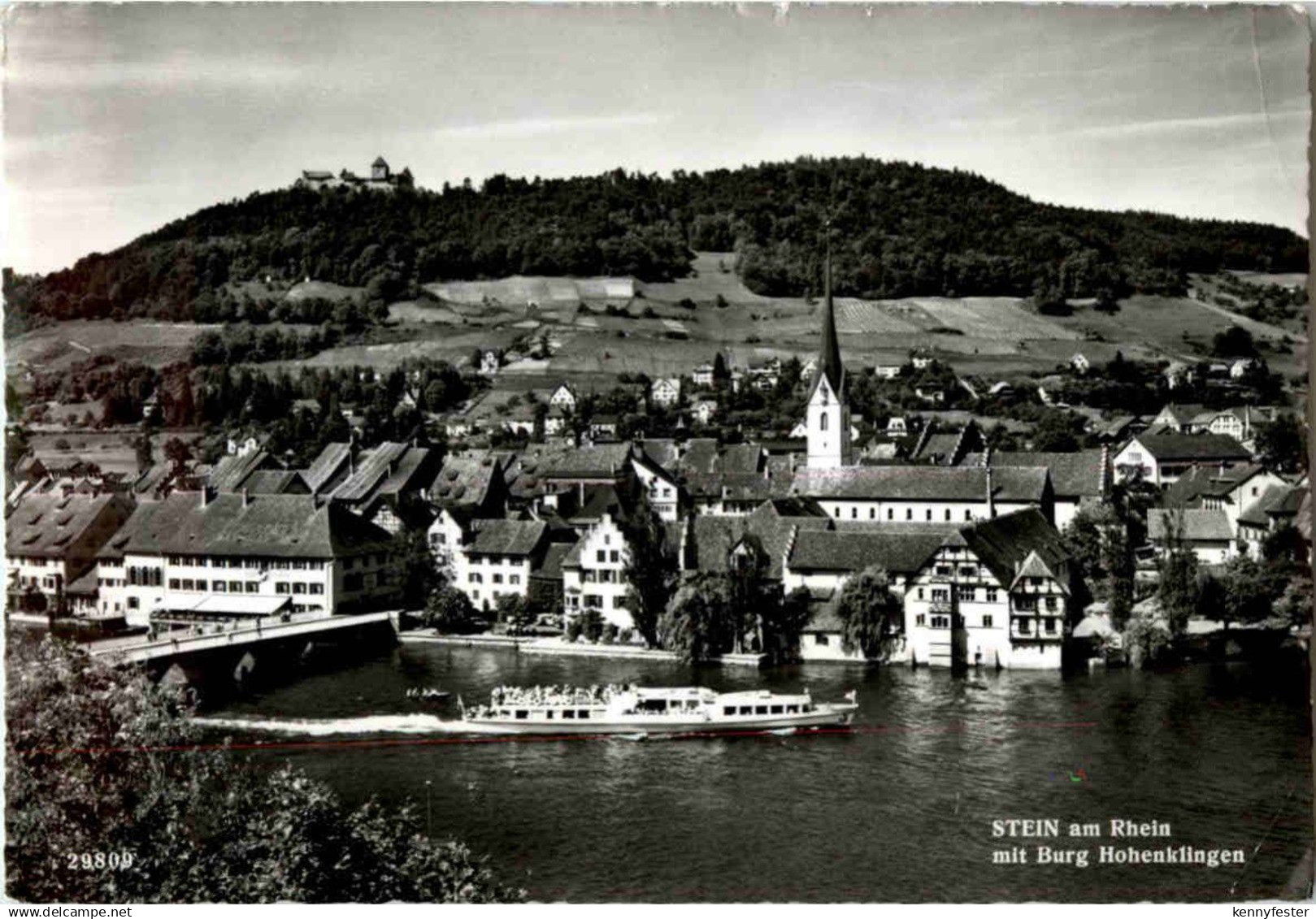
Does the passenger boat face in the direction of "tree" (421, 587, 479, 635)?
no

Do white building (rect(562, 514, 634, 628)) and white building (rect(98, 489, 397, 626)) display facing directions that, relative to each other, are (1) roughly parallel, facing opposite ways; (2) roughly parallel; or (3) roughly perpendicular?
roughly parallel

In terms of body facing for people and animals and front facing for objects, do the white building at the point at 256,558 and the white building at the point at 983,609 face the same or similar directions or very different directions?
same or similar directions

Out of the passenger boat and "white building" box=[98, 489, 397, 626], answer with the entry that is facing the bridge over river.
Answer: the white building

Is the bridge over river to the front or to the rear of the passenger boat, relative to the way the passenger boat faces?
to the rear

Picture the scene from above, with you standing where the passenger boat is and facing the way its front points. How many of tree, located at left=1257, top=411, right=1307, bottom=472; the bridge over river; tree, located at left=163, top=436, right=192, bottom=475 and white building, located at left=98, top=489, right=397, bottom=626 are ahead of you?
1

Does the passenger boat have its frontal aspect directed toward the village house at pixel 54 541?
no

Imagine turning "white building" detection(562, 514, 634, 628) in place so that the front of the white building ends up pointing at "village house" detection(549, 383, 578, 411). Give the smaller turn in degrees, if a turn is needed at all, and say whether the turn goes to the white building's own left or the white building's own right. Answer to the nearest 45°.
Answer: approximately 180°

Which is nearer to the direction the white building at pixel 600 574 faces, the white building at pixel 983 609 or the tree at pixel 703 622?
the tree

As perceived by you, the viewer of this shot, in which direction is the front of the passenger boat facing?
facing to the right of the viewer

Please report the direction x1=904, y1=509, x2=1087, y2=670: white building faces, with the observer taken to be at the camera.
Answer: facing the viewer

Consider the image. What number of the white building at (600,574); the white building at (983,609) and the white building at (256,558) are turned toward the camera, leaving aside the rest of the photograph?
3

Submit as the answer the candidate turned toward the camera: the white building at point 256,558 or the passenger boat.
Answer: the white building

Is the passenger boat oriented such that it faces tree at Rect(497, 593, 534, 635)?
no

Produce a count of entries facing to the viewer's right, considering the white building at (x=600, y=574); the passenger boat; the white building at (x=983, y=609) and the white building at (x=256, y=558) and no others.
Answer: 1

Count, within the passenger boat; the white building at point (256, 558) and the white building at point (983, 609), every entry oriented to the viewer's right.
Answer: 1

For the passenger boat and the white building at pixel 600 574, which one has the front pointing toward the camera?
the white building

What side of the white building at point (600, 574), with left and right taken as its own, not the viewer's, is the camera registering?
front

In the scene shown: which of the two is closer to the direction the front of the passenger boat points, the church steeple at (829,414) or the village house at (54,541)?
the church steeple

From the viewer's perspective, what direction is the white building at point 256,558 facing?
toward the camera

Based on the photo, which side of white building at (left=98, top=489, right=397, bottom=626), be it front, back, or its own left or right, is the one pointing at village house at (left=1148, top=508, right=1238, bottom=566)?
left
